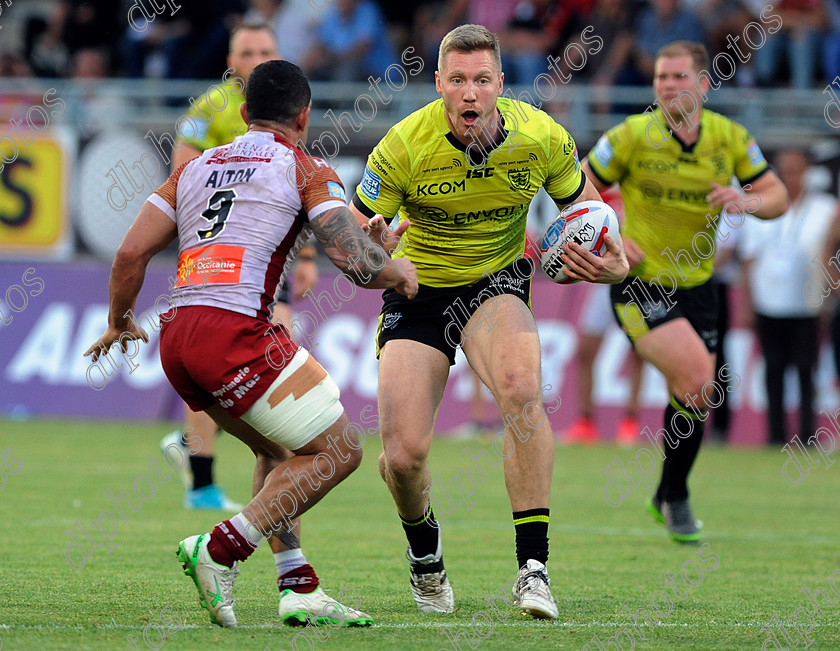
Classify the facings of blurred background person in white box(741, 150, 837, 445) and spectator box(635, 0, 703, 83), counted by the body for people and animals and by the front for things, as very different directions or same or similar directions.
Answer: same or similar directions

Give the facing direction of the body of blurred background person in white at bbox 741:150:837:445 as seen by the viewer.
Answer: toward the camera

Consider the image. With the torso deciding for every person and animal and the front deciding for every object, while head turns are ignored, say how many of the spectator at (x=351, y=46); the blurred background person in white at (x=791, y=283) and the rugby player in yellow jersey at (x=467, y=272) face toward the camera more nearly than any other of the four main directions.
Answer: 3

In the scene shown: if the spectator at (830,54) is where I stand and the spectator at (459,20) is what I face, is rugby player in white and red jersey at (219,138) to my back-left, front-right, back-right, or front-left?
front-left

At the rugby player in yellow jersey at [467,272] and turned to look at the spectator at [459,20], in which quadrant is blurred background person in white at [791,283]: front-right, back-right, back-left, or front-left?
front-right

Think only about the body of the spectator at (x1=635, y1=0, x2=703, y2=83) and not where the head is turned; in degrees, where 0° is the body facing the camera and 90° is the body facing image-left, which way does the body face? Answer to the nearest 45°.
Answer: approximately 0°

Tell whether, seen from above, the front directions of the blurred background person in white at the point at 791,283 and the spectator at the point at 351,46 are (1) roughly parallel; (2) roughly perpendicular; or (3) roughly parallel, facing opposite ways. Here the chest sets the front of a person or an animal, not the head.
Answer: roughly parallel

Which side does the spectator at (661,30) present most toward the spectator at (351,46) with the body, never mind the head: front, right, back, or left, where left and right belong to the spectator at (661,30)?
right

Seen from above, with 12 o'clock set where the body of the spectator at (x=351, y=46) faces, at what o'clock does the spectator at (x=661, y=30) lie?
the spectator at (x=661, y=30) is roughly at 10 o'clock from the spectator at (x=351, y=46).

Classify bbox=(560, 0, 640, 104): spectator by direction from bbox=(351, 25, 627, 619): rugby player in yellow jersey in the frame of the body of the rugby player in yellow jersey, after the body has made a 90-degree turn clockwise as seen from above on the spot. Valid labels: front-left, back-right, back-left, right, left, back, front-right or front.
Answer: right

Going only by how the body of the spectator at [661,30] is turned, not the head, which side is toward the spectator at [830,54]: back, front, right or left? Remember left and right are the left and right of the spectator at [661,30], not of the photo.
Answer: left

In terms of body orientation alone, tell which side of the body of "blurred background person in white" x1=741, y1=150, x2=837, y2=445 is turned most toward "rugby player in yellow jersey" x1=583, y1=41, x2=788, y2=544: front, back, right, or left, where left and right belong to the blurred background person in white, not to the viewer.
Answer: front

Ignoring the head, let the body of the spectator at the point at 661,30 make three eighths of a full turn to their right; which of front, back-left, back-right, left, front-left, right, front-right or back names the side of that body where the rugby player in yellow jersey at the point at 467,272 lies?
back-left

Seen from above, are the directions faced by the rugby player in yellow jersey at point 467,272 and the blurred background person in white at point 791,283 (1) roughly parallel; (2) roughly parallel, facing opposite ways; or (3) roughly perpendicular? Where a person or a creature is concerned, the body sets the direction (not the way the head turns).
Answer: roughly parallel

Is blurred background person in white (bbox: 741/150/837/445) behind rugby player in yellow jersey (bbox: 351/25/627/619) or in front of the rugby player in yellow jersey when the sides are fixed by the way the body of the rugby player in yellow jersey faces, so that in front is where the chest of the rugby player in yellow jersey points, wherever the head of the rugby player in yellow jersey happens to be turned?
behind

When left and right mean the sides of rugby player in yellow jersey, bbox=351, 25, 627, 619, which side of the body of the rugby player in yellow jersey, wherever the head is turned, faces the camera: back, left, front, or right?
front

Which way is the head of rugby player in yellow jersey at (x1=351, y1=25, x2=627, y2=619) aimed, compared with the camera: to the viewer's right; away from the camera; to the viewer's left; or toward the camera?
toward the camera

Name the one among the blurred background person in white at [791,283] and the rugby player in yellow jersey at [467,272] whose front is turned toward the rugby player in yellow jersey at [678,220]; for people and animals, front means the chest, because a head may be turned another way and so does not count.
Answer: the blurred background person in white
